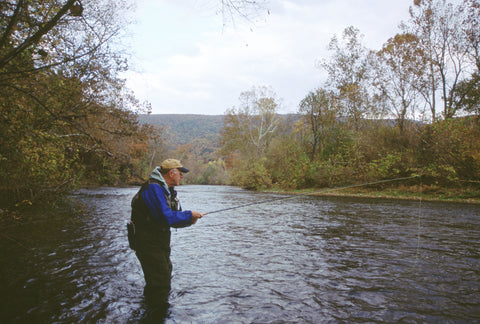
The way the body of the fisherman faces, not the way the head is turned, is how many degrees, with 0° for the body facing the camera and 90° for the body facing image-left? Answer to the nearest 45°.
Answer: approximately 270°

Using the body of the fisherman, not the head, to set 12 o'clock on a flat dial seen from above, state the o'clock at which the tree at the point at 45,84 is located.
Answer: The tree is roughly at 8 o'clock from the fisherman.

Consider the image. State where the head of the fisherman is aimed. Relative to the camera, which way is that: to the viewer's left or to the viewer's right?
to the viewer's right

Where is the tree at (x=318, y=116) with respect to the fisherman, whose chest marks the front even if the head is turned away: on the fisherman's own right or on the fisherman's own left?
on the fisherman's own left
